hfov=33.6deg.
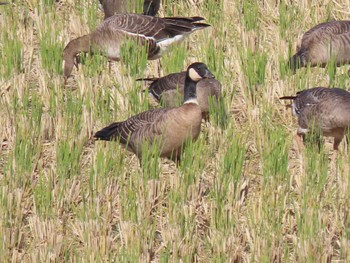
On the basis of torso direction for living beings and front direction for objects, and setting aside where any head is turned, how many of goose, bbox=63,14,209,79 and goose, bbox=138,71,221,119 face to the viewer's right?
1

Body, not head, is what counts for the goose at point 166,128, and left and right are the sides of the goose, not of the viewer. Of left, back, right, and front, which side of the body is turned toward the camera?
right

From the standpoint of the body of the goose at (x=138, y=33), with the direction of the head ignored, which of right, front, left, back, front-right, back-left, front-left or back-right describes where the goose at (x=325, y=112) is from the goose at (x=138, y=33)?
back-left

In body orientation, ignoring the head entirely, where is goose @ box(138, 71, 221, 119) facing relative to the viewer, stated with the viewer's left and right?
facing to the right of the viewer

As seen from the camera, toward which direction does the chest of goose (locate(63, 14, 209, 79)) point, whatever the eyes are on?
to the viewer's left

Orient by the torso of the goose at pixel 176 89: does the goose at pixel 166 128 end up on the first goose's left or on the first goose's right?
on the first goose's right

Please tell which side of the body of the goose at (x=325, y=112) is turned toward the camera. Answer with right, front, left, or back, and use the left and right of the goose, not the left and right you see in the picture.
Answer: right

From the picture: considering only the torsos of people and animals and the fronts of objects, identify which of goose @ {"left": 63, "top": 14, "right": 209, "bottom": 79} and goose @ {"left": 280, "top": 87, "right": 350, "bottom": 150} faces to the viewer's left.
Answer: goose @ {"left": 63, "top": 14, "right": 209, "bottom": 79}
